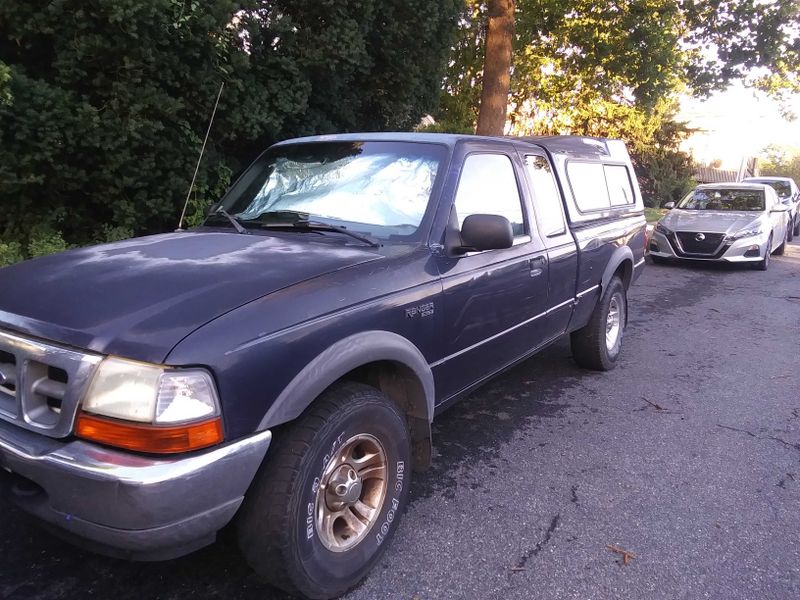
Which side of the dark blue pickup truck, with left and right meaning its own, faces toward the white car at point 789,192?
back

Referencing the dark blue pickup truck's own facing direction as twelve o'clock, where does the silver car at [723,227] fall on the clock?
The silver car is roughly at 6 o'clock from the dark blue pickup truck.

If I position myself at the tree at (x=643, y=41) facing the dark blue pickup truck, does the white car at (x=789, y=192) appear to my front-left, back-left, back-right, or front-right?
back-left

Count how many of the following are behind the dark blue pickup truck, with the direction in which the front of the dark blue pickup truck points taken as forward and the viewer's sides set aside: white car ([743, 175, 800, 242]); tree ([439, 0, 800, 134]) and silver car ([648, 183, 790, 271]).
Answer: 3

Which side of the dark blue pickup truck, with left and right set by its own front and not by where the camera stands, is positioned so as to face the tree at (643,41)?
back

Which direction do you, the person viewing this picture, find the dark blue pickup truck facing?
facing the viewer and to the left of the viewer
